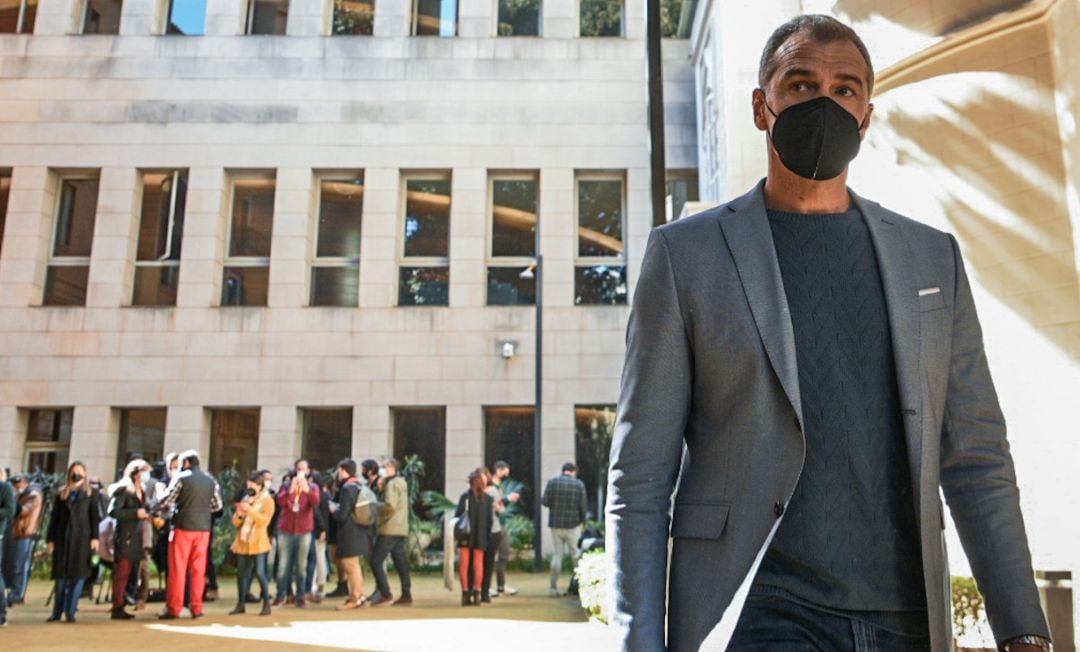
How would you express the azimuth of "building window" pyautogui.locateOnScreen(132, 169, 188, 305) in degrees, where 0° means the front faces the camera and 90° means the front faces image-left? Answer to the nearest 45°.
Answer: approximately 0°

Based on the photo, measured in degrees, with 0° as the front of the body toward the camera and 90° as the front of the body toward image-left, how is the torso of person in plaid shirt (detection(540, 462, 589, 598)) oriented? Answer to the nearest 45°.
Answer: approximately 180°

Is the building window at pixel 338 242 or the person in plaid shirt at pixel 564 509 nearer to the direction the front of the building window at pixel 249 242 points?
the person in plaid shirt

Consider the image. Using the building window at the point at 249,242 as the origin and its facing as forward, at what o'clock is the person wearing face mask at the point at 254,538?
The person wearing face mask is roughly at 12 o'clock from the building window.

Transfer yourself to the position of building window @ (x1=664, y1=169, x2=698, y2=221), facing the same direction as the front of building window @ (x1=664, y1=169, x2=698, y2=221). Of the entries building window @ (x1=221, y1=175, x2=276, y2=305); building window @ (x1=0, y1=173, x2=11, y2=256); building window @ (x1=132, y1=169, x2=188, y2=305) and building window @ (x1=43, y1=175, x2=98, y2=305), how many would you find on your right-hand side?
4

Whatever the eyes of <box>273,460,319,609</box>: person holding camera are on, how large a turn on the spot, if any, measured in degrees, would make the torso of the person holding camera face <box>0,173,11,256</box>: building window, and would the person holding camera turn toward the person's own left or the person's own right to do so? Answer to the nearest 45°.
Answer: approximately 135° to the person's own right

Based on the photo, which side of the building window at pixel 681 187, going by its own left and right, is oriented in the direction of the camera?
front

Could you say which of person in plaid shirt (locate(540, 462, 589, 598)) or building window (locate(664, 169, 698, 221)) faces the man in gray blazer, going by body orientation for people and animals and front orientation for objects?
the building window

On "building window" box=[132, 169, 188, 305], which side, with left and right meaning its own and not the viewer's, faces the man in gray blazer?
front

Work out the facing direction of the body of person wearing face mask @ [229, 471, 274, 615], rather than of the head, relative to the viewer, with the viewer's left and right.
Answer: facing the viewer and to the left of the viewer

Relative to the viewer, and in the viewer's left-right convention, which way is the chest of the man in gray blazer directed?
facing the viewer

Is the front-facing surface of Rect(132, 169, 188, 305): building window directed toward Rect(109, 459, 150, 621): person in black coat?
yes

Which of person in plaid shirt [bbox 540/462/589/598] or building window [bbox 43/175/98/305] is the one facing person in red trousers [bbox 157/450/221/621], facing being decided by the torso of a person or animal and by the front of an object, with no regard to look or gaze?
the building window
